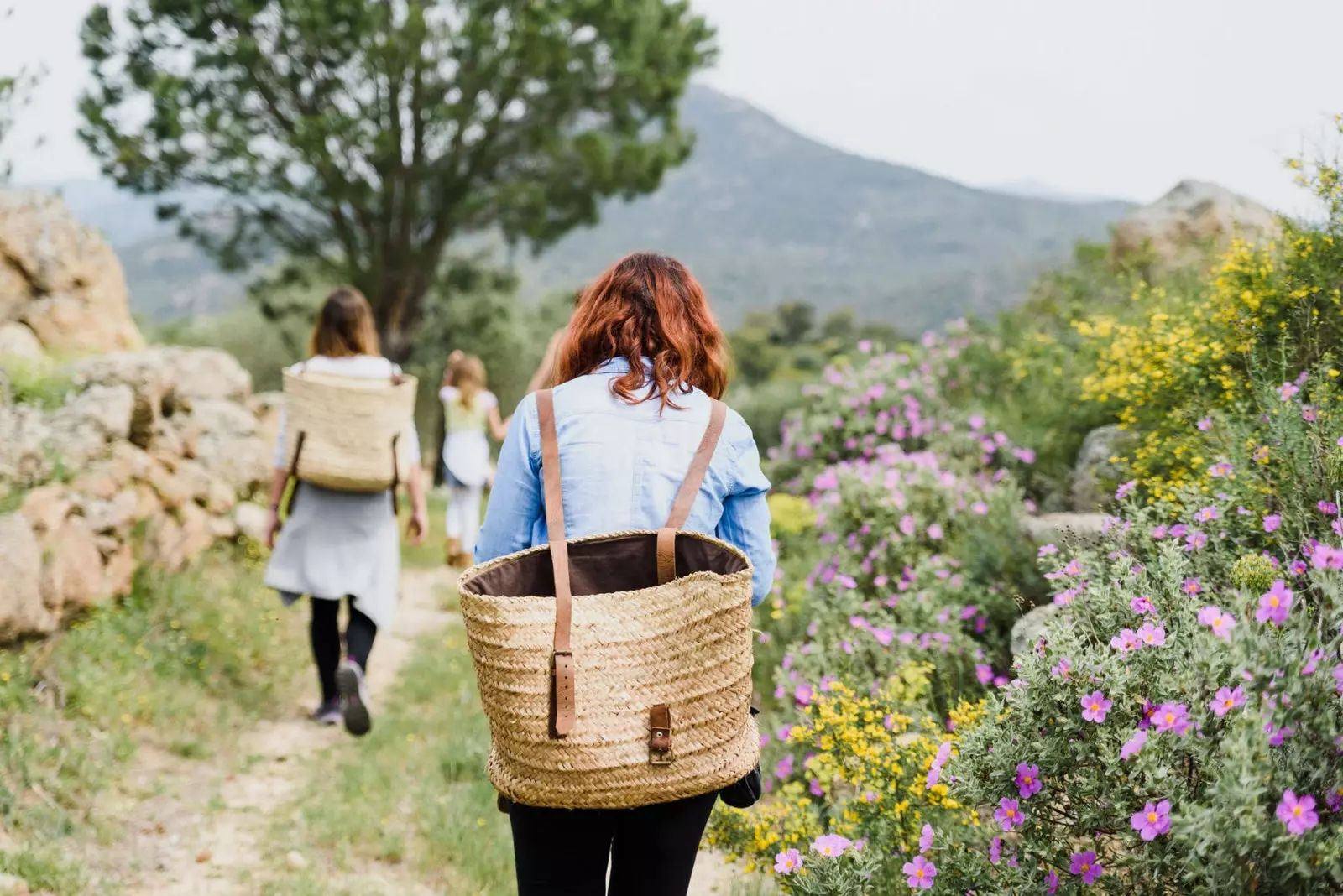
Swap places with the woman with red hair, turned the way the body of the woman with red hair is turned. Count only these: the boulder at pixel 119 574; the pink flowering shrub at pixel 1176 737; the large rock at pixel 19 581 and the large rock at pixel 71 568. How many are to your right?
1

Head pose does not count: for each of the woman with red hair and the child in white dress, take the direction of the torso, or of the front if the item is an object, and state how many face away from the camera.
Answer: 2

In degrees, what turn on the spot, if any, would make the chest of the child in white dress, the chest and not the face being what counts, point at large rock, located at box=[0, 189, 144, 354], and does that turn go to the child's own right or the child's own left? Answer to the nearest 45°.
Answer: approximately 90° to the child's own left

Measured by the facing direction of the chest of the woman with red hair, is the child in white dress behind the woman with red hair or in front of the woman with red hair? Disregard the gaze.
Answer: in front

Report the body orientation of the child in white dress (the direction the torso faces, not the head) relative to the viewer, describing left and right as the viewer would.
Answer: facing away from the viewer

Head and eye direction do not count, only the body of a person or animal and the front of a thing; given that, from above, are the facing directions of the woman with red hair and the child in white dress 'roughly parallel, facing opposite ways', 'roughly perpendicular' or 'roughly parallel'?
roughly parallel

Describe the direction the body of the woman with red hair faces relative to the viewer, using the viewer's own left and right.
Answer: facing away from the viewer

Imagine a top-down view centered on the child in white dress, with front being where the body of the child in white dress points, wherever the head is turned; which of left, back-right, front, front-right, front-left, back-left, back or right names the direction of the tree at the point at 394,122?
front

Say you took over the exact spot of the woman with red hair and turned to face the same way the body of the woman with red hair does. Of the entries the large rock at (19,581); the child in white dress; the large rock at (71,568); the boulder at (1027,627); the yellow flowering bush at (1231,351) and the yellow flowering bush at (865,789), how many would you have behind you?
0

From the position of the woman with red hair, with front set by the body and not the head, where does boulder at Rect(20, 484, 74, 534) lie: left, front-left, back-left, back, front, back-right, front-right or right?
front-left

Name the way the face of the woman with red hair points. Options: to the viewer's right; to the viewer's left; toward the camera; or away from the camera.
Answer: away from the camera

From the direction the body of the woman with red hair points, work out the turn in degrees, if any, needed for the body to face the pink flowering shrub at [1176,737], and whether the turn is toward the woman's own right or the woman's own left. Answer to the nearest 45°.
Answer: approximately 90° to the woman's own right

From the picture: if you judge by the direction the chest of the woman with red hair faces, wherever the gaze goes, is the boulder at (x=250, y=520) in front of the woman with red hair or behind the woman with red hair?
in front

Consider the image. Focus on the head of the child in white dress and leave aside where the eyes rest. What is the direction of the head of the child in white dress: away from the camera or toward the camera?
away from the camera

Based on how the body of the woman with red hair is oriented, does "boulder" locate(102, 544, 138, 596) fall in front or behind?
in front

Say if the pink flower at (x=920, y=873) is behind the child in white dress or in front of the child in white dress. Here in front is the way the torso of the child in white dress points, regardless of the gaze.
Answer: behind
